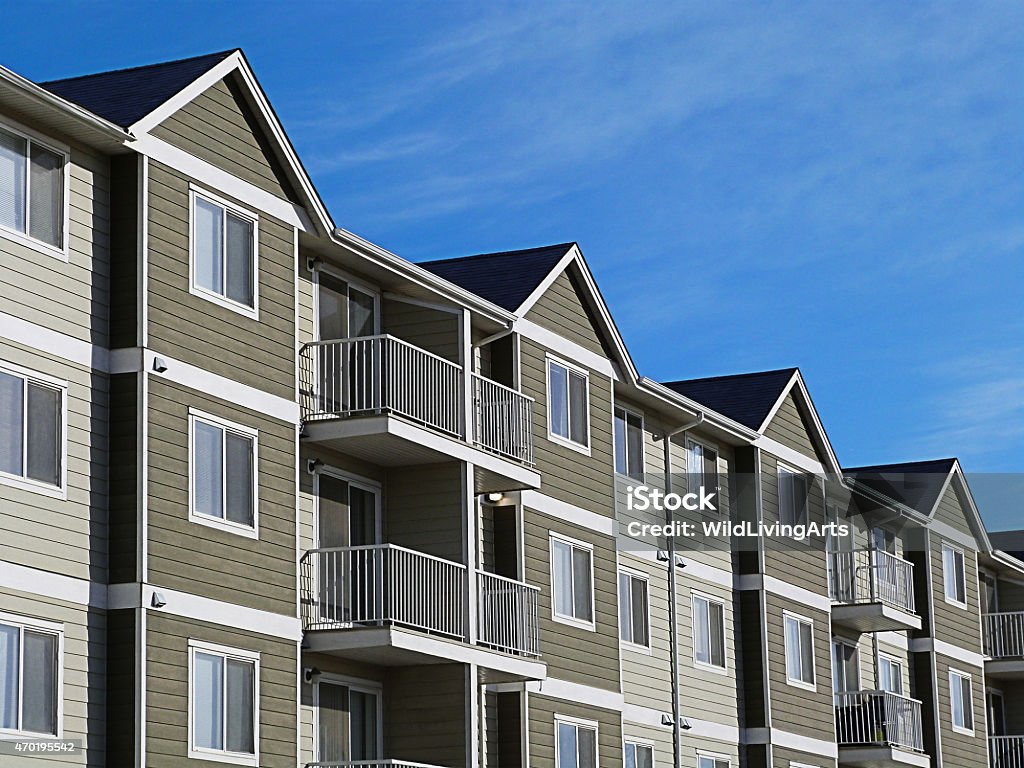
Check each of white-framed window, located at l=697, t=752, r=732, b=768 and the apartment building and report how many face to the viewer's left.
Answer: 0
